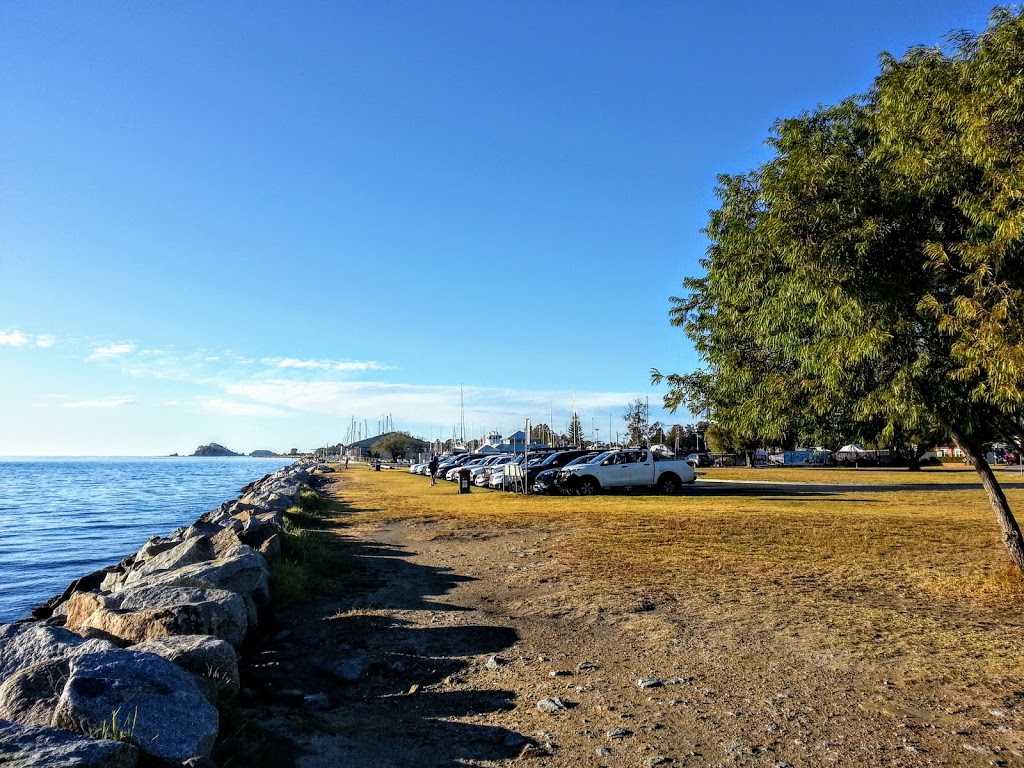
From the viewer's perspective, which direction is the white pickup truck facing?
to the viewer's left

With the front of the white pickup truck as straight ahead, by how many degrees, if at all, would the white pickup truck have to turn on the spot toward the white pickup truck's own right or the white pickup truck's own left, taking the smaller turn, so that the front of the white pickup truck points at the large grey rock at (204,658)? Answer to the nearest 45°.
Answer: approximately 90° to the white pickup truck's own left

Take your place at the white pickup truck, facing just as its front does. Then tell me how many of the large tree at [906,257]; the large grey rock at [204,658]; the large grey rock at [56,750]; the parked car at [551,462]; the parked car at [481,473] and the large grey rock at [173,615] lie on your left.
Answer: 4

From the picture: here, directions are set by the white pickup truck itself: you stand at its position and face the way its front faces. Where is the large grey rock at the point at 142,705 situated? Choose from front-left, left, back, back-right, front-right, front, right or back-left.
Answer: left

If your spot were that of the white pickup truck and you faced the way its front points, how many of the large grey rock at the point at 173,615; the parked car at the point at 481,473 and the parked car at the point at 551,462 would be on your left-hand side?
1

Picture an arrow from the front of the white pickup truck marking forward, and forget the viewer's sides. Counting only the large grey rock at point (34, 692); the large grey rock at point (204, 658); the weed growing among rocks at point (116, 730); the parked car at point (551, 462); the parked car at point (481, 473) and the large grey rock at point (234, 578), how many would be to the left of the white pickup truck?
4

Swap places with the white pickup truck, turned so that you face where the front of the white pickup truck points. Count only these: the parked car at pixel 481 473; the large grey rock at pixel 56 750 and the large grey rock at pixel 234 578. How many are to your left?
2

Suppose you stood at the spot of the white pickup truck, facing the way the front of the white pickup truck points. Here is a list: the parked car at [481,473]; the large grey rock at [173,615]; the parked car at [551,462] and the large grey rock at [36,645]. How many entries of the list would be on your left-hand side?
2

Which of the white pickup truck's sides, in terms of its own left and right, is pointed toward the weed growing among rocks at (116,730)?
left
